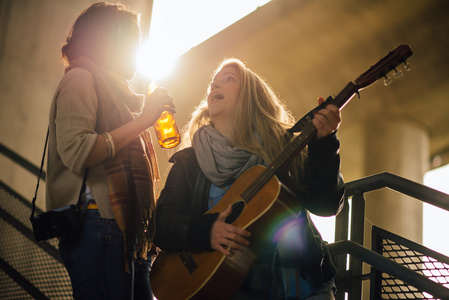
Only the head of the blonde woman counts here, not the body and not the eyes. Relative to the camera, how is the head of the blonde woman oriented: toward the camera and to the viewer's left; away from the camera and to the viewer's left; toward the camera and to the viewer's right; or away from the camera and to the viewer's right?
toward the camera and to the viewer's left

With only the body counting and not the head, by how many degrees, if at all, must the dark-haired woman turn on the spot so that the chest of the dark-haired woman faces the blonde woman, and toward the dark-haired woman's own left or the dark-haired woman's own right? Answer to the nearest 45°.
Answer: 0° — they already face them

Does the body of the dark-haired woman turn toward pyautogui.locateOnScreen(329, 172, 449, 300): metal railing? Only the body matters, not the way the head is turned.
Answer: yes

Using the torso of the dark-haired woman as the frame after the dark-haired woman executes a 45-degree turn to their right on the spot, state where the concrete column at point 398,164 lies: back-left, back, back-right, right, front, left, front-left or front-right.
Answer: left

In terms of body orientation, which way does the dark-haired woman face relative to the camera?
to the viewer's right

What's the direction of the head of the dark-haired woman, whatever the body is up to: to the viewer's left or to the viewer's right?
to the viewer's right
